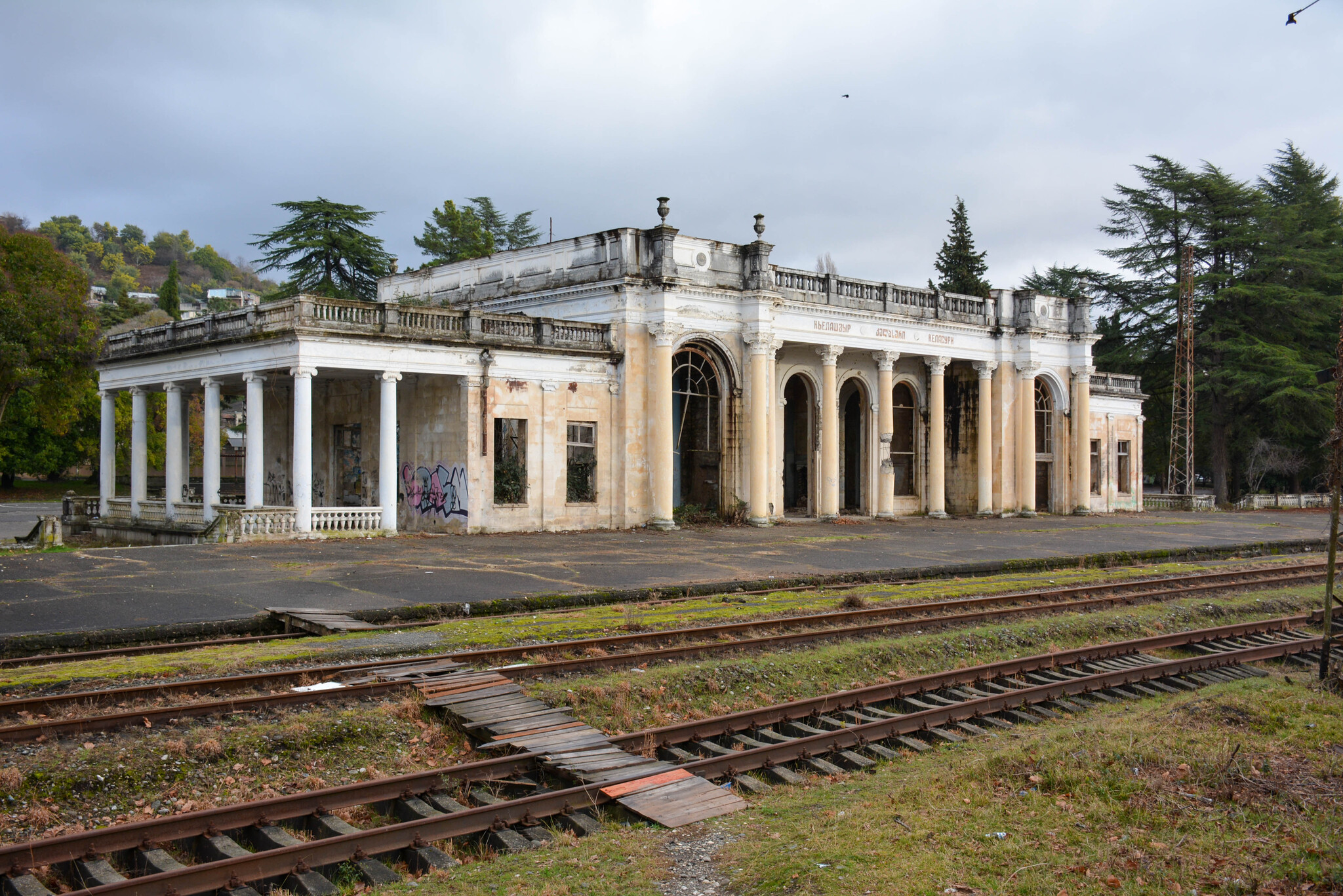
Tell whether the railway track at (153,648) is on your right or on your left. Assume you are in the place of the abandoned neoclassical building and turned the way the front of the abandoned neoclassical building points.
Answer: on your right

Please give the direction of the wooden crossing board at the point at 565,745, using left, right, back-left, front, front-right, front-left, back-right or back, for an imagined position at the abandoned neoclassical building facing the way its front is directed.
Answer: front-right

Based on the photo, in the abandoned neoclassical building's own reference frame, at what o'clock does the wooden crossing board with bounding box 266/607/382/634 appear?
The wooden crossing board is roughly at 2 o'clock from the abandoned neoclassical building.

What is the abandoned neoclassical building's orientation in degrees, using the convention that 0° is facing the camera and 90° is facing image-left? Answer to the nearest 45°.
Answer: approximately 315°
